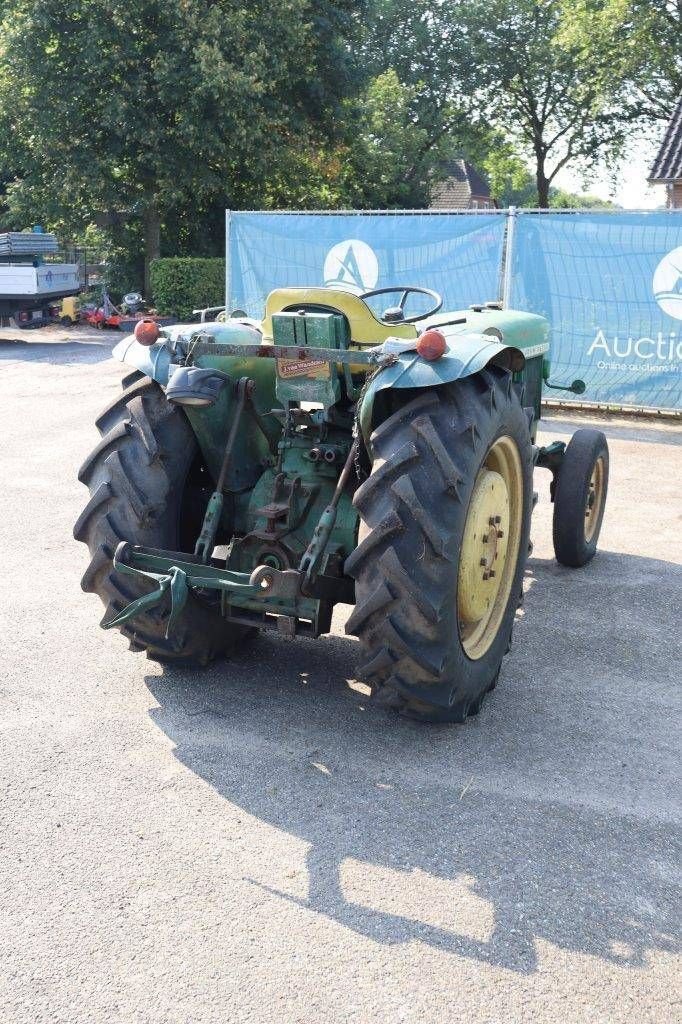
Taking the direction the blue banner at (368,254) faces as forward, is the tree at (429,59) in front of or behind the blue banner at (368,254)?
behind

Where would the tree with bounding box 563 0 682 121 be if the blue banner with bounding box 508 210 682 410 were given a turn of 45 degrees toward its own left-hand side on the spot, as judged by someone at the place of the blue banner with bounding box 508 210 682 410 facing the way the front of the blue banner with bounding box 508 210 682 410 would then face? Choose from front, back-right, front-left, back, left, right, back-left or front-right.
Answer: back-left

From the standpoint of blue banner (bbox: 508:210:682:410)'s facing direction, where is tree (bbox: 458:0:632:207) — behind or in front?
behind

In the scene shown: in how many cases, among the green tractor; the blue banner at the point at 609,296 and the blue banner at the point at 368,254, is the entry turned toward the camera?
2

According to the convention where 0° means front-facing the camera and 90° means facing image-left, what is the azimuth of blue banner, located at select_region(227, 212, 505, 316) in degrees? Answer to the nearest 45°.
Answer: approximately 0°

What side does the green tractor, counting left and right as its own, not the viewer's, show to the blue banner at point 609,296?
front

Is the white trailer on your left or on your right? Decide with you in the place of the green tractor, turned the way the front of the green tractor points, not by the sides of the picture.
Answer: on your left

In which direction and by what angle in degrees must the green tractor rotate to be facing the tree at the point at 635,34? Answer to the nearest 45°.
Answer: approximately 45° to its left

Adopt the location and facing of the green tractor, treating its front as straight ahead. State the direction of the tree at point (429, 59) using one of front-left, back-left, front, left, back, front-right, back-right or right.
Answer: front-left

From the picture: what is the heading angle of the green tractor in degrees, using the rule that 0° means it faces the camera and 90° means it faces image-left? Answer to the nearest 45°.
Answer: approximately 225°

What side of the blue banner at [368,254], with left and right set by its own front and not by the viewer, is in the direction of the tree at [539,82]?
back

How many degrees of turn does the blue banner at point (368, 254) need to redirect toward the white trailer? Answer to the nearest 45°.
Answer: approximately 135° to its right

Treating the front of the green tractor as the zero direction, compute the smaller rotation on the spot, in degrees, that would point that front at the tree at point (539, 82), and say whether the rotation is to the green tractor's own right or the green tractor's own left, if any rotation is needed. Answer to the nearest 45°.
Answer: approximately 45° to the green tractor's own left
